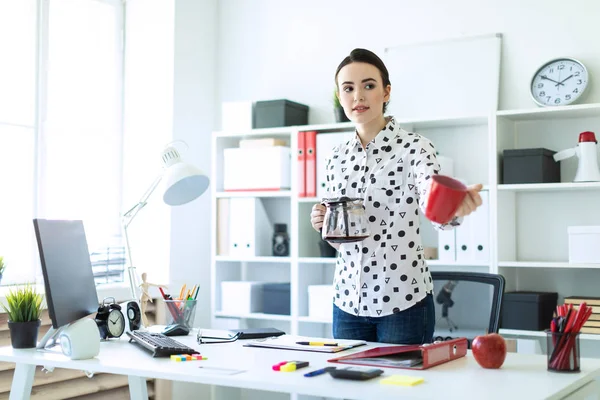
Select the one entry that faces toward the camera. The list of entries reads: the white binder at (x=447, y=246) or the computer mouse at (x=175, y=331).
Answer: the white binder

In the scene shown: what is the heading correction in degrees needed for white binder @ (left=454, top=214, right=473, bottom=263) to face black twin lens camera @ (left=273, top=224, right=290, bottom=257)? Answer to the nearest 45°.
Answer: approximately 90° to its right

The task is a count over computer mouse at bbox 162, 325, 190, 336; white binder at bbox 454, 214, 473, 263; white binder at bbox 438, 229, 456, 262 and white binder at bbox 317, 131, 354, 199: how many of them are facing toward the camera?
3

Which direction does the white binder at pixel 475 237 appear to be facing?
toward the camera

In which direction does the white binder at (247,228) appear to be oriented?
toward the camera

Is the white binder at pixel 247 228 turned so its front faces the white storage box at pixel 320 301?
no

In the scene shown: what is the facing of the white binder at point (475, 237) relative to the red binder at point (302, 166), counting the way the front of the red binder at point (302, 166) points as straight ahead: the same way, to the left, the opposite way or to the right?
the same way

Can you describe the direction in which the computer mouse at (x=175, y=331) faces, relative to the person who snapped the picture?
facing to the left of the viewer

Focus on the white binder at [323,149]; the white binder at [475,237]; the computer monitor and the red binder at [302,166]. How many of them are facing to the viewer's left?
0

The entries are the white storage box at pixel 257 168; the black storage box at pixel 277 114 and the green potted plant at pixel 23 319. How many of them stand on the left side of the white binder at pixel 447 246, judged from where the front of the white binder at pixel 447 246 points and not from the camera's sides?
0

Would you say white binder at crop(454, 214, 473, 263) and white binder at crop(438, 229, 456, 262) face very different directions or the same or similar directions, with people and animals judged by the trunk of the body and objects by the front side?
same or similar directions

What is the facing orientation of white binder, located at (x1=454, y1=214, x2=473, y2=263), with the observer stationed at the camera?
facing the viewer

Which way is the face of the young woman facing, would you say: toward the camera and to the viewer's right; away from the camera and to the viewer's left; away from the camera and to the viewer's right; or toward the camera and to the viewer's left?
toward the camera and to the viewer's left

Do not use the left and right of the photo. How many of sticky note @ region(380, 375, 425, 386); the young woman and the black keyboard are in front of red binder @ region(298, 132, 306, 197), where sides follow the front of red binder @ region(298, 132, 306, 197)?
3

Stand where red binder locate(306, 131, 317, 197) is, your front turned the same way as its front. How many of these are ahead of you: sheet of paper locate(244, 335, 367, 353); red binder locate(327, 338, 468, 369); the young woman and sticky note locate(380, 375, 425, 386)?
4

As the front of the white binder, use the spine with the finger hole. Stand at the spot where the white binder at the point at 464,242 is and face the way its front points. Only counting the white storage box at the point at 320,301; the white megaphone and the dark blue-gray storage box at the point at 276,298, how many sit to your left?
1

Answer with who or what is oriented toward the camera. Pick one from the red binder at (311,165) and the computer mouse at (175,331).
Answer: the red binder
